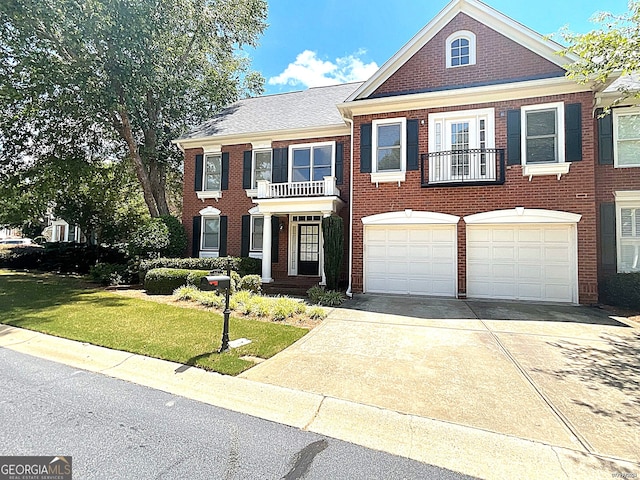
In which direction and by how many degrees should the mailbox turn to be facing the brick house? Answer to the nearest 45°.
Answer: approximately 135° to its left

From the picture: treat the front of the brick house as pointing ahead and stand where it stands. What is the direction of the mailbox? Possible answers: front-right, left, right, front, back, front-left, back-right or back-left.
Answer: front-right

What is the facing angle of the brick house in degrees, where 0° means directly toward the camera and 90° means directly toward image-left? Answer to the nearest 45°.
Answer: approximately 0°

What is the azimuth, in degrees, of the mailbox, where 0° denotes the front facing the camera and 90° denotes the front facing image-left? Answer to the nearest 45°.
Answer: approximately 45°

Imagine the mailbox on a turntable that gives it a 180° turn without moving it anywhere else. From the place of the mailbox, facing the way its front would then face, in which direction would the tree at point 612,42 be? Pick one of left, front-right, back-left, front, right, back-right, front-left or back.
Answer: front-right

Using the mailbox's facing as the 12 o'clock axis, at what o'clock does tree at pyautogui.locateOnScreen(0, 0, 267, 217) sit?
The tree is roughly at 4 o'clock from the mailbox.

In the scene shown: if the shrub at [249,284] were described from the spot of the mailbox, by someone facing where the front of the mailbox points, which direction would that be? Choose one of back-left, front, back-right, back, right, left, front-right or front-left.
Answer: back-right

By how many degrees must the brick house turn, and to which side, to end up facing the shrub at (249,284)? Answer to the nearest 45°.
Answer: approximately 90° to its right

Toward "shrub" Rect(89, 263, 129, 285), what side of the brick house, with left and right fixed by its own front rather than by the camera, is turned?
right

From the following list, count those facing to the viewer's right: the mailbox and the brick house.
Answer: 0

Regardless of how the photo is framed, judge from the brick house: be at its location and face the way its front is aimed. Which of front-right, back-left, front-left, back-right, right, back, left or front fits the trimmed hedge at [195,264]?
right

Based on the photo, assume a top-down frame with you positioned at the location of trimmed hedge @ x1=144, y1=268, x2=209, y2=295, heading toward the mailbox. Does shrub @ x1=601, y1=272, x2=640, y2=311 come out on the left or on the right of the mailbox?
left

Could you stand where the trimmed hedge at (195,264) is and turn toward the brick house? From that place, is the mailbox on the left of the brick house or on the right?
right

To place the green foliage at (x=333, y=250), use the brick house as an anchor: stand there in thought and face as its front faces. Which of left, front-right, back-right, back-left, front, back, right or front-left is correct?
right
